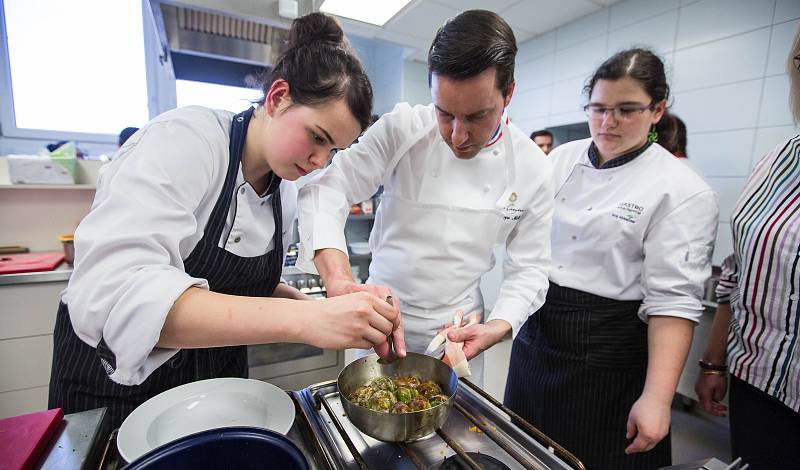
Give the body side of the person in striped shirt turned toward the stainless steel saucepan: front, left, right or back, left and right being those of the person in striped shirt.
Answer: front

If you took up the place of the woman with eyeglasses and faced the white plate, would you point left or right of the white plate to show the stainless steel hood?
right

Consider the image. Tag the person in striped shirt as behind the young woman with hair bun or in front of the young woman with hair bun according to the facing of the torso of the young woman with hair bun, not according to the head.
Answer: in front

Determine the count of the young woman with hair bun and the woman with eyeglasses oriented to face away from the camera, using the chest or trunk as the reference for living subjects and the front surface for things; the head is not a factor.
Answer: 0

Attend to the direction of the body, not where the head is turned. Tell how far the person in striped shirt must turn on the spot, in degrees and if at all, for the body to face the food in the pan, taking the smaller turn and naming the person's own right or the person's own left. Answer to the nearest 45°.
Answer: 0° — they already face it

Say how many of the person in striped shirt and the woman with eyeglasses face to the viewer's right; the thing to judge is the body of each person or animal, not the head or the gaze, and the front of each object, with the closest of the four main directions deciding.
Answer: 0

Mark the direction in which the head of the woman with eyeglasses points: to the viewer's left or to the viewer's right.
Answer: to the viewer's left

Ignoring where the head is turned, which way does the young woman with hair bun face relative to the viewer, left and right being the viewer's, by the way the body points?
facing the viewer and to the right of the viewer

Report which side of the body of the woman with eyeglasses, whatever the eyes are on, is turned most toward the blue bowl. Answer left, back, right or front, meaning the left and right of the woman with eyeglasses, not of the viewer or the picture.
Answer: front

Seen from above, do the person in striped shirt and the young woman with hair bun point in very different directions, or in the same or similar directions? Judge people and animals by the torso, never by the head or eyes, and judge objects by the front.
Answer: very different directions
